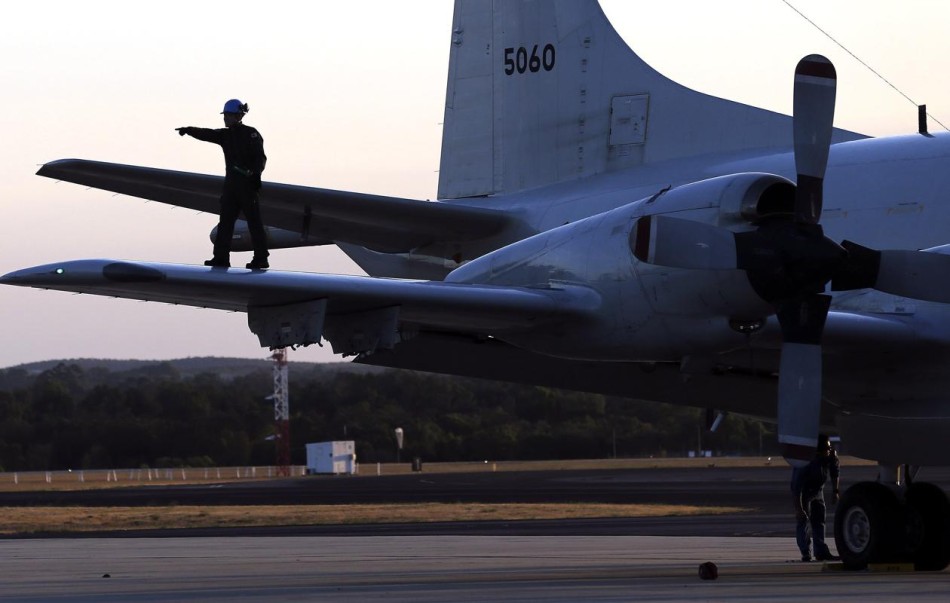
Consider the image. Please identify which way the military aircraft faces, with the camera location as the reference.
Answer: facing the viewer and to the right of the viewer

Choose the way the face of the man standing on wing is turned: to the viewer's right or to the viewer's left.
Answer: to the viewer's left
